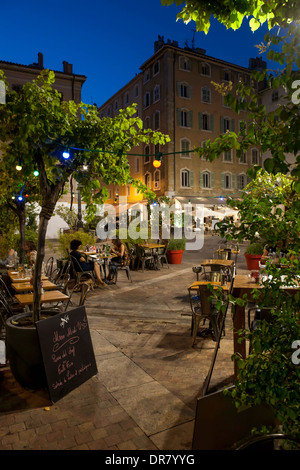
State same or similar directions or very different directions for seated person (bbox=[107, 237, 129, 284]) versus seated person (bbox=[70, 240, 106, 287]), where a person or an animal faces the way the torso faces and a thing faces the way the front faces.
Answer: very different directions

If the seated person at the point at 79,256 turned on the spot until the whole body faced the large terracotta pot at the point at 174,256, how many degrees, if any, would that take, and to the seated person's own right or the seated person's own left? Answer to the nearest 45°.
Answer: approximately 45° to the seated person's own left

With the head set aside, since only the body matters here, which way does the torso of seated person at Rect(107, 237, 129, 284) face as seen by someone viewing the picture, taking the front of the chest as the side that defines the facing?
to the viewer's left

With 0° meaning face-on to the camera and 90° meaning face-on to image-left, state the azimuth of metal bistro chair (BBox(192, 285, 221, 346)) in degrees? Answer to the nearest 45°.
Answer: approximately 180°

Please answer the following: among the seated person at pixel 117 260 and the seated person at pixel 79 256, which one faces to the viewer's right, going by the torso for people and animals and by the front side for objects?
the seated person at pixel 79 256

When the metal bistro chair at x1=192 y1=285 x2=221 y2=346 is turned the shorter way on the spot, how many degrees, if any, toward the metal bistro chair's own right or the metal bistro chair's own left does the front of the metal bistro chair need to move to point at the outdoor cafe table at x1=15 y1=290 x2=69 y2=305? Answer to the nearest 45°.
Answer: approximately 90° to the metal bistro chair's own left

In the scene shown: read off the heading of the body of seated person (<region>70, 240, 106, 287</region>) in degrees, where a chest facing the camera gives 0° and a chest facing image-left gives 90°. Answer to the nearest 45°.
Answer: approximately 270°

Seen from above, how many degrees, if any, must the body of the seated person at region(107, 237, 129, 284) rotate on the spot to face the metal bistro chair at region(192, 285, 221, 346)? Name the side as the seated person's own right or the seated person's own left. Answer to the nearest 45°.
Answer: approximately 90° to the seated person's own left

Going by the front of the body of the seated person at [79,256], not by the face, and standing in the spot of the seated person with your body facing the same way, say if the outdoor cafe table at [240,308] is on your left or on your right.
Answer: on your right

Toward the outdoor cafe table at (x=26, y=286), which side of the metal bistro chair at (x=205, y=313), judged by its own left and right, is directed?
left

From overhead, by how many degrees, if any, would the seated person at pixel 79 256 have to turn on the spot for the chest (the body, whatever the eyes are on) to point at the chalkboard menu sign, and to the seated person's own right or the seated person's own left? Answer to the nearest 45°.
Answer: approximately 90° to the seated person's own right

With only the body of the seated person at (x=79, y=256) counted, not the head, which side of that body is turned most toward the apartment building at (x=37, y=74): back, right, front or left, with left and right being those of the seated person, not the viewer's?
left
